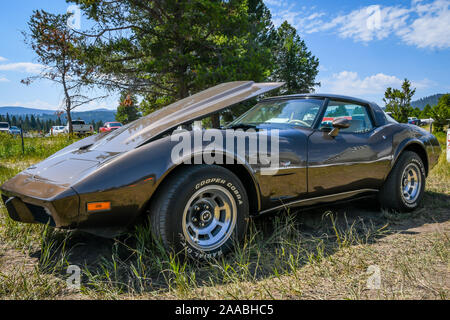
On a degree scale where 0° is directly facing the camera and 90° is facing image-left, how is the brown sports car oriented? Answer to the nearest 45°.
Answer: approximately 45°
